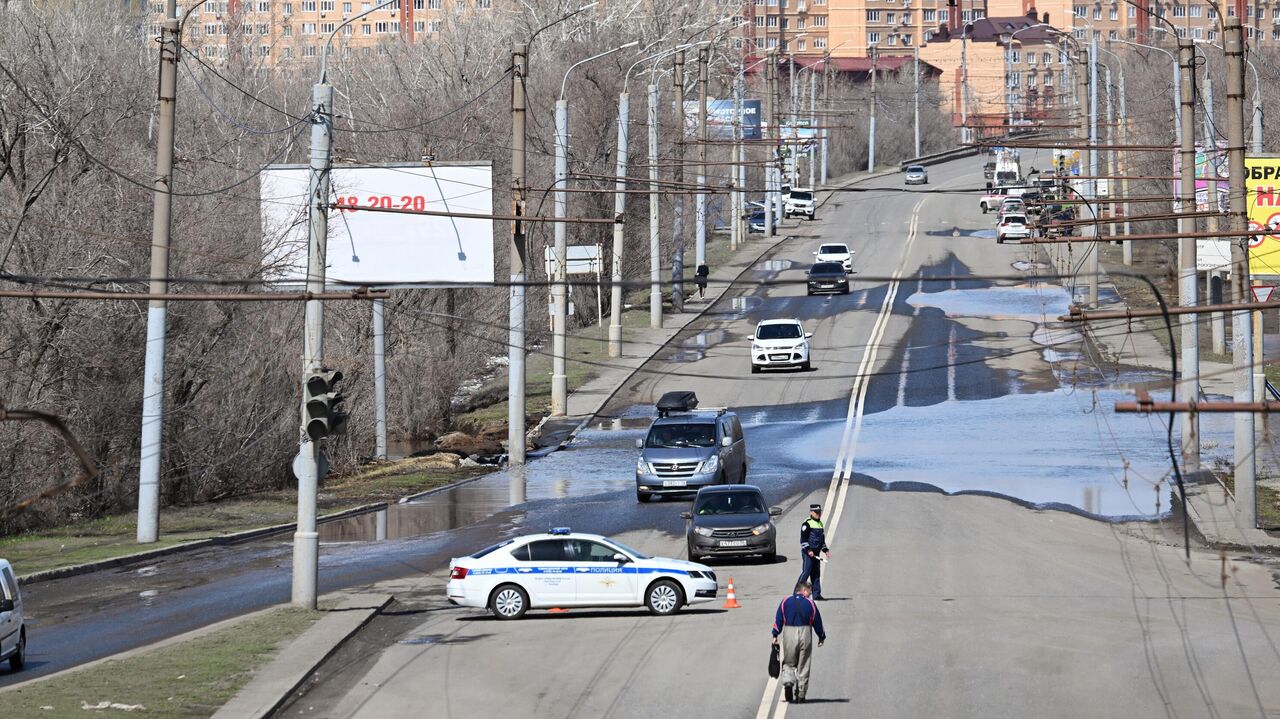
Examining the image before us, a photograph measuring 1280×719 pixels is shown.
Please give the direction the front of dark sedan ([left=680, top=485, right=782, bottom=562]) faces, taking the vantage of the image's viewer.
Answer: facing the viewer

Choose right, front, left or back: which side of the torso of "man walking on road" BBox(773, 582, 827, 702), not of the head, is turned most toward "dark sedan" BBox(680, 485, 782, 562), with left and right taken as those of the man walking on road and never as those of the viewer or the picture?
front

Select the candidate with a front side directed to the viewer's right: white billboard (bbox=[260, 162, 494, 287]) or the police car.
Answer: the police car

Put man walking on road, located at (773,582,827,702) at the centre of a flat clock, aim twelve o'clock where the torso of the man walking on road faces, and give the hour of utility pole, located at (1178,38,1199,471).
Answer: The utility pole is roughly at 1 o'clock from the man walking on road.

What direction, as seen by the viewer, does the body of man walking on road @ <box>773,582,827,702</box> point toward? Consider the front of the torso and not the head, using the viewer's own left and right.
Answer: facing away from the viewer

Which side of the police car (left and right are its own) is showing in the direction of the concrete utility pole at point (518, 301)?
left

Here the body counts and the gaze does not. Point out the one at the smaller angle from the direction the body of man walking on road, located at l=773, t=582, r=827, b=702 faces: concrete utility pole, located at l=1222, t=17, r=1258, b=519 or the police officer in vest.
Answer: the police officer in vest

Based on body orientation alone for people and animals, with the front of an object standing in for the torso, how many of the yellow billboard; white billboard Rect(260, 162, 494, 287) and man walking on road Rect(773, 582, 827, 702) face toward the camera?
2

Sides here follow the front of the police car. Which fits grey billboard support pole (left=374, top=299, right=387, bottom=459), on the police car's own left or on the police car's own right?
on the police car's own left

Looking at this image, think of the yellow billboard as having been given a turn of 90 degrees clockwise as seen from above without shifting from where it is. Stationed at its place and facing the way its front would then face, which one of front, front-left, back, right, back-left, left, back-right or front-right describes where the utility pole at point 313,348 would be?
front-left

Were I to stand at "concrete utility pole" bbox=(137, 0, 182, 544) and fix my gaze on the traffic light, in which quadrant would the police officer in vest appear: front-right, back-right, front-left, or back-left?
front-left

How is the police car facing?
to the viewer's right

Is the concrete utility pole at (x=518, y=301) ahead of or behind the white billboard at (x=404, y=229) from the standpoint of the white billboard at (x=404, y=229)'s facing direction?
ahead

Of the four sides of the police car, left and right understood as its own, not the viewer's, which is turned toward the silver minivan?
left

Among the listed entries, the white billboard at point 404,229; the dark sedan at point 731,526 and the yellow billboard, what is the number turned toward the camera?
3

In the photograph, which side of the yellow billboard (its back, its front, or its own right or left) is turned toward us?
front

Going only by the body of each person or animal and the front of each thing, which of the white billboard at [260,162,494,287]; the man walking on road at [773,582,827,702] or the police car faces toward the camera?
the white billboard

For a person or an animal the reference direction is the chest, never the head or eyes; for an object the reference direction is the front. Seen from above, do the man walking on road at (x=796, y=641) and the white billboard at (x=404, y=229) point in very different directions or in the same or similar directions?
very different directions

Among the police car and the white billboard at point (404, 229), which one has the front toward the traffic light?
the white billboard
